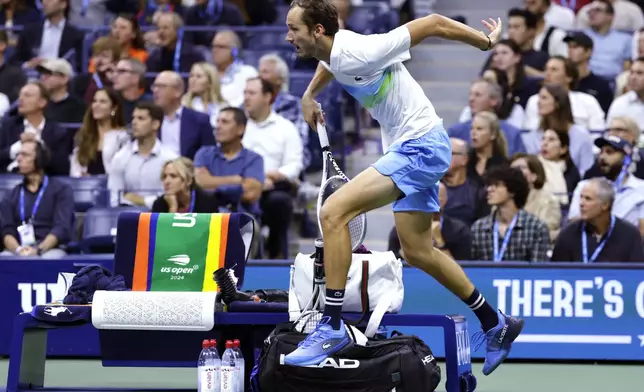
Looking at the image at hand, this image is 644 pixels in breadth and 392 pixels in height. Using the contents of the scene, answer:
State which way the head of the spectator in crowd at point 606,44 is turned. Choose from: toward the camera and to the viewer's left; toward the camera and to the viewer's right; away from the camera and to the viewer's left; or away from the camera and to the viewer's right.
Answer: toward the camera and to the viewer's left

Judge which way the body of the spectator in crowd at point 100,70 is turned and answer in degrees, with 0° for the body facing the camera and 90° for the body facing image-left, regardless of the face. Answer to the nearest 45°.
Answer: approximately 45°

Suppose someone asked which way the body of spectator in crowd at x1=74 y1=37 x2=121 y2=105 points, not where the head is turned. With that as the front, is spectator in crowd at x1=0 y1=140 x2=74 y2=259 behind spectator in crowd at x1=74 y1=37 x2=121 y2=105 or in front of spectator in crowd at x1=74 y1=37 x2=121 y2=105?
in front

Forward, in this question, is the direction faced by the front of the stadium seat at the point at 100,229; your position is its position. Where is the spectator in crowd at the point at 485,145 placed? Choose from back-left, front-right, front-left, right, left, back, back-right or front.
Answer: left

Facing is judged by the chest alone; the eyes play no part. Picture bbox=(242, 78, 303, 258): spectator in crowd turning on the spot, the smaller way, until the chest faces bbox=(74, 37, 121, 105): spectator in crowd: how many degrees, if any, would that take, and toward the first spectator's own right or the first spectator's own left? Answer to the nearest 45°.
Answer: approximately 90° to the first spectator's own right

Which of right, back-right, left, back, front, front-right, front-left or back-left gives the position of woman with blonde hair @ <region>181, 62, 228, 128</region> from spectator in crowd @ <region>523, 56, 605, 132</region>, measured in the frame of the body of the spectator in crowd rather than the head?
front-right

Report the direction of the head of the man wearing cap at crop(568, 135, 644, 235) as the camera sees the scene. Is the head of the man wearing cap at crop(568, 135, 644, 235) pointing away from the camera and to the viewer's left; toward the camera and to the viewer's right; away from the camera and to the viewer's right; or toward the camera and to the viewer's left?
toward the camera and to the viewer's left

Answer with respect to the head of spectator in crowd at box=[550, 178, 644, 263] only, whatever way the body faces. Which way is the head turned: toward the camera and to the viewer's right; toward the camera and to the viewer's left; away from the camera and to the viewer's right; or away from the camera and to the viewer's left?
toward the camera and to the viewer's left

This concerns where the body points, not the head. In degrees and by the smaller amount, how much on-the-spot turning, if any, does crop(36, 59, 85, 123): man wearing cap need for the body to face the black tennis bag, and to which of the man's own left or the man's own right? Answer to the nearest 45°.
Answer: approximately 45° to the man's own left

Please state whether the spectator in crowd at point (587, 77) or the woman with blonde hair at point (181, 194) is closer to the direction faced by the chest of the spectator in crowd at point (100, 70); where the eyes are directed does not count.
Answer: the woman with blonde hair

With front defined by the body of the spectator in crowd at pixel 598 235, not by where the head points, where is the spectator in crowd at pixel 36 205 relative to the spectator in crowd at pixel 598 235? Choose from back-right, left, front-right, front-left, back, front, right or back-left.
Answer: front-right

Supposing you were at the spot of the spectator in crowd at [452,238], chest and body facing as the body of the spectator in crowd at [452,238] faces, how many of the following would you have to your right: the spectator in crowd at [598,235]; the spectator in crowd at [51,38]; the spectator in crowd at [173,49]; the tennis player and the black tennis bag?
2

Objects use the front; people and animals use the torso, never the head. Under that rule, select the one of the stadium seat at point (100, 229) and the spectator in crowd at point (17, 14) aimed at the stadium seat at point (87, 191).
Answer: the spectator in crowd
